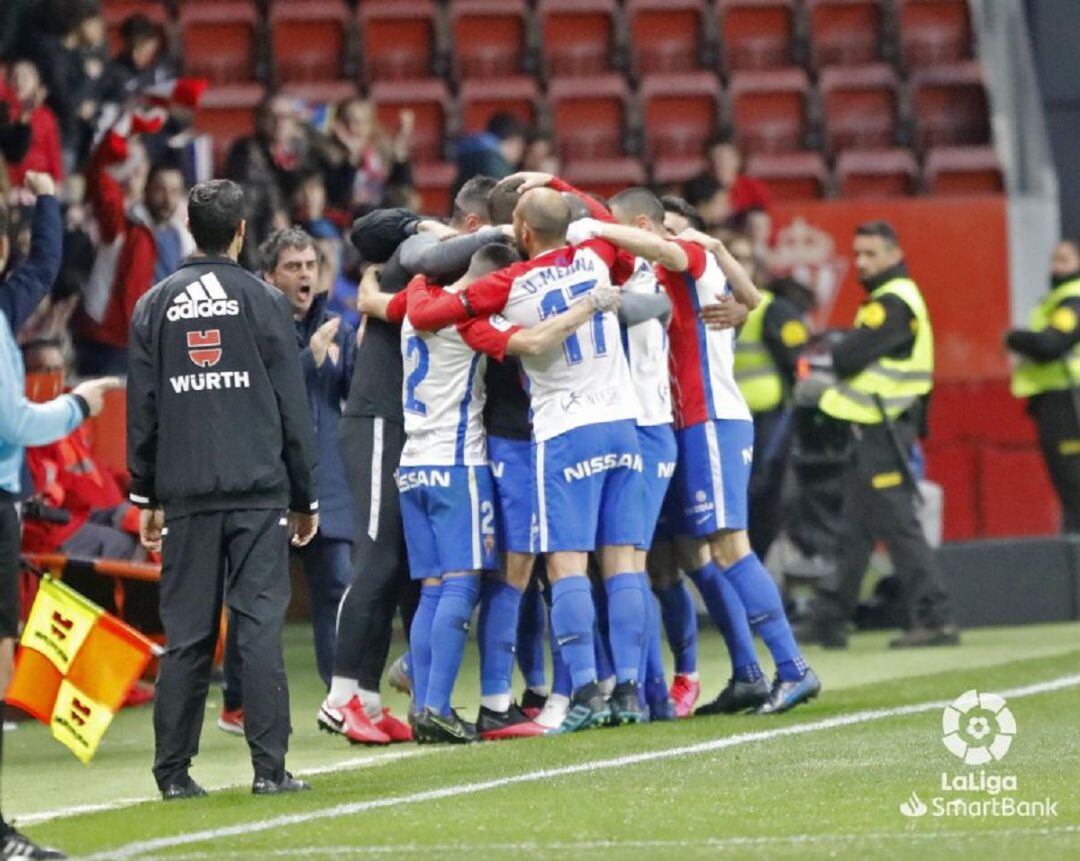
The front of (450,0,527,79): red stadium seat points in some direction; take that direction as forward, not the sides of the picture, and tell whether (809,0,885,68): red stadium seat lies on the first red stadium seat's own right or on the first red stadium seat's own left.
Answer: on the first red stadium seat's own left

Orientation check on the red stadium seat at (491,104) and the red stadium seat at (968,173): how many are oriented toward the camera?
2

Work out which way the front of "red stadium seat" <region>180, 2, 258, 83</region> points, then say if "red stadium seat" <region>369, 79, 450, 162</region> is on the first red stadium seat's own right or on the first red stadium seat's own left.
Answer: on the first red stadium seat's own left

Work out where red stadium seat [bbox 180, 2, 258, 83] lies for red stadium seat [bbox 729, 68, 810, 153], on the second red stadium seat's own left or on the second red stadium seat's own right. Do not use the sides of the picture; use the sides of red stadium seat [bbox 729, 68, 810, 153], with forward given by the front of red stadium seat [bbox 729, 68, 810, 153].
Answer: on the second red stadium seat's own right

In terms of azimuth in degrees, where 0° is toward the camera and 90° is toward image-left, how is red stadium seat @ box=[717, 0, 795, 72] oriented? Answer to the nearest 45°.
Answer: approximately 0°

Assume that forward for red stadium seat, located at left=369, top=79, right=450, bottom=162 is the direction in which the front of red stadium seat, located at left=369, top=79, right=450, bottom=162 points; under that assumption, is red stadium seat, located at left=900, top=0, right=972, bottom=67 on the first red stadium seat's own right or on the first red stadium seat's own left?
on the first red stadium seat's own left

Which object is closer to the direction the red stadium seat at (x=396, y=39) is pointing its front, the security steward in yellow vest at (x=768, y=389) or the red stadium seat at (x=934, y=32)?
the security steward in yellow vest

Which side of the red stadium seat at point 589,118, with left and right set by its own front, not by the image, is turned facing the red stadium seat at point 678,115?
left
